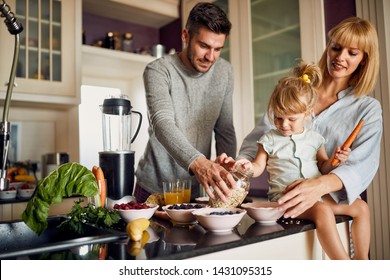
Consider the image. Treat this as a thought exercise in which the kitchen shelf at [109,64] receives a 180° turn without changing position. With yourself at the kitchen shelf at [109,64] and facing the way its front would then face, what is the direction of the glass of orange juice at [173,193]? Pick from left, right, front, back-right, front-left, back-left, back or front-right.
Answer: back-left

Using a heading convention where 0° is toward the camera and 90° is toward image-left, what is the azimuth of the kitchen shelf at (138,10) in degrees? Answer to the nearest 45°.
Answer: approximately 315°

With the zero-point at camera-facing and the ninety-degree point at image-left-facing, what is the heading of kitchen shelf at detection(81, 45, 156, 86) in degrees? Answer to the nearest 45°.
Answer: approximately 315°

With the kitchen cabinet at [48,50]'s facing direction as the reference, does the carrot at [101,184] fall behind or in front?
in front

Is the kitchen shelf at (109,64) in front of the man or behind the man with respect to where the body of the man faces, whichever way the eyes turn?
behind

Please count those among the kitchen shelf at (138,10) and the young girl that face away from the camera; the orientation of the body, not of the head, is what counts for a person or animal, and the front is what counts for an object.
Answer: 0

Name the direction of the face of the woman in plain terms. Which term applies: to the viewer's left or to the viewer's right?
to the viewer's left

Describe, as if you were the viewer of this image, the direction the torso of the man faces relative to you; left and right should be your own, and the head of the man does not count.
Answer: facing the viewer and to the right of the viewer

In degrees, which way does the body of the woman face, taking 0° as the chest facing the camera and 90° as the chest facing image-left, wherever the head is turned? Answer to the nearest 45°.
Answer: approximately 45°

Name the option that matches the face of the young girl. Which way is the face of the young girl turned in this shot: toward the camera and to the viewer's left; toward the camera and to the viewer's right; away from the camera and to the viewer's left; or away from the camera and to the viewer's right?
toward the camera and to the viewer's left

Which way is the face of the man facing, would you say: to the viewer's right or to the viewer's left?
to the viewer's right
